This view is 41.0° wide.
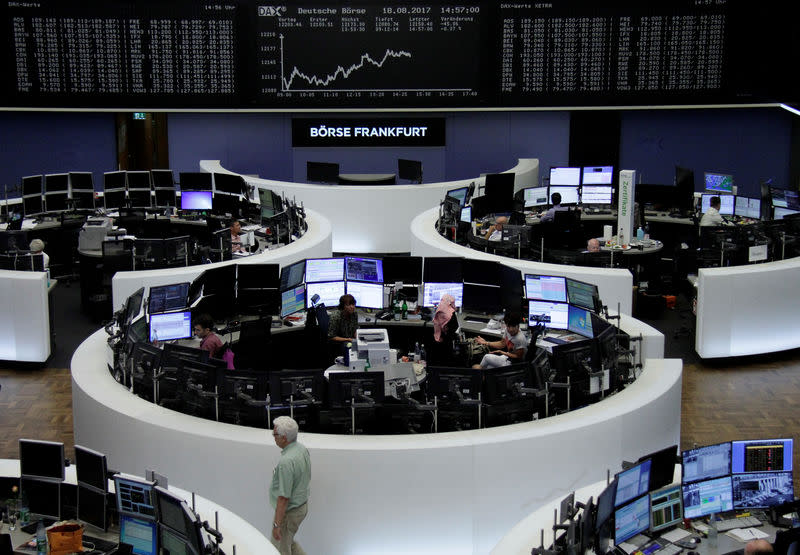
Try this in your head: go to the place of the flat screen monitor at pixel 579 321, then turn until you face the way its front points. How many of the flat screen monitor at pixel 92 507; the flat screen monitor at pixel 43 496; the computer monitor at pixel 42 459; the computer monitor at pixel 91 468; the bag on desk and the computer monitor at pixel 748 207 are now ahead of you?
5

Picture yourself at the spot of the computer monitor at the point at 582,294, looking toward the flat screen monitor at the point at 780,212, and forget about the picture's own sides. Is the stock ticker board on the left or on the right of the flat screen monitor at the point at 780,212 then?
left

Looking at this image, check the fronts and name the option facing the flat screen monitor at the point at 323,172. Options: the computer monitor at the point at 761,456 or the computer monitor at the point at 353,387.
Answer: the computer monitor at the point at 353,387

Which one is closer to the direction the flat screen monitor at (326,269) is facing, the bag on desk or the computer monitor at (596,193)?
the bag on desk

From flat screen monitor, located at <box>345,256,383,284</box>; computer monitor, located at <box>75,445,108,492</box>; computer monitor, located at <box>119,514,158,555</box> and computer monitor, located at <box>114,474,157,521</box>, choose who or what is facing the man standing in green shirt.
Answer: the flat screen monitor

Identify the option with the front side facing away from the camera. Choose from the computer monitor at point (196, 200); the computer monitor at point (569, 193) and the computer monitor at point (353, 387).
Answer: the computer monitor at point (353, 387)

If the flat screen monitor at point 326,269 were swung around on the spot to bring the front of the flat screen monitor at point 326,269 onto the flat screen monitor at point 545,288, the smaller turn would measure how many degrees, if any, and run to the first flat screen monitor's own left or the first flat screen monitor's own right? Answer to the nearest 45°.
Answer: approximately 90° to the first flat screen monitor's own left

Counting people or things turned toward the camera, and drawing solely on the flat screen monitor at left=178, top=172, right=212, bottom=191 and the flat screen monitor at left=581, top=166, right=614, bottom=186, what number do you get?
2

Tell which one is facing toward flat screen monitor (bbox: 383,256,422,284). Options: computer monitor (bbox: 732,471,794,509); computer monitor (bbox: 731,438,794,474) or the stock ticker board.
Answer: the stock ticker board

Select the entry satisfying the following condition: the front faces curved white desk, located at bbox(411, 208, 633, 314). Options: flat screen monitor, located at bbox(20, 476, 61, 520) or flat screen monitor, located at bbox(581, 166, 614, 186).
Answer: flat screen monitor, located at bbox(581, 166, 614, 186)

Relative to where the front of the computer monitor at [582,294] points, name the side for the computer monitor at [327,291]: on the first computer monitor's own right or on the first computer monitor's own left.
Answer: on the first computer monitor's own right

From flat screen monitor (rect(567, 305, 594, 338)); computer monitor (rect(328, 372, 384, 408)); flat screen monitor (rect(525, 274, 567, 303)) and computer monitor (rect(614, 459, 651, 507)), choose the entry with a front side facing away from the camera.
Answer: computer monitor (rect(328, 372, 384, 408))

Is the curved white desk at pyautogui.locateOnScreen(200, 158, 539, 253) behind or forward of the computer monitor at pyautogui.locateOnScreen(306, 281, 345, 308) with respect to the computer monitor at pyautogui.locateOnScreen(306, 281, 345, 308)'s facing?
behind
